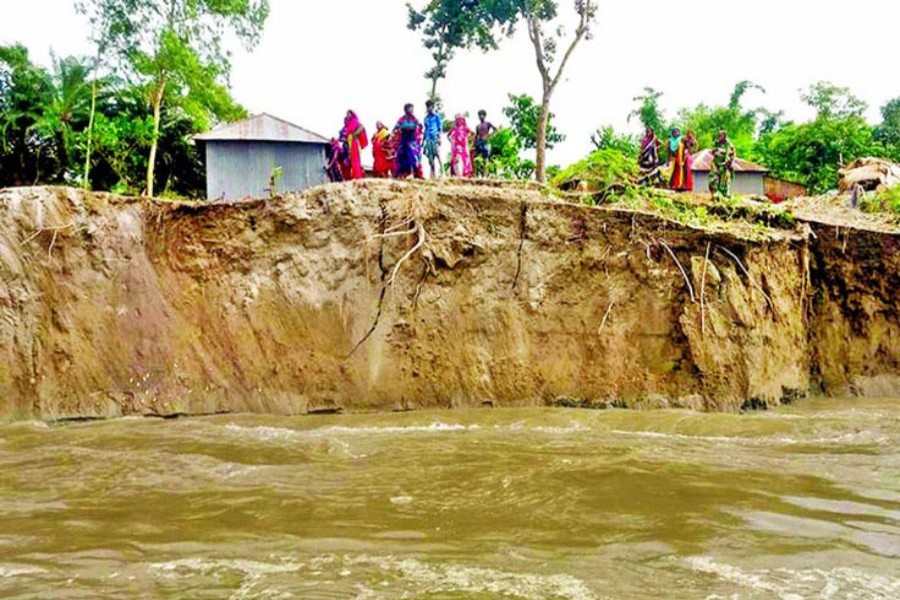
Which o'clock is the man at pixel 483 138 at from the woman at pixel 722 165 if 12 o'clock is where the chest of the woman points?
The man is roughly at 2 o'clock from the woman.

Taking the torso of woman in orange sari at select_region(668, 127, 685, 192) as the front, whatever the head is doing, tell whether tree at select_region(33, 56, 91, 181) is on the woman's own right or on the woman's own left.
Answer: on the woman's own right

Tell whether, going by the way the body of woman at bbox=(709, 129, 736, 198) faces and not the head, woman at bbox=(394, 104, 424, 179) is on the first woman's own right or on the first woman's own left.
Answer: on the first woman's own right

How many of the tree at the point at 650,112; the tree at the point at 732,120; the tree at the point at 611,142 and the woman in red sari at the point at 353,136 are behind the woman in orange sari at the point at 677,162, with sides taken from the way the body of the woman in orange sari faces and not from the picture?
3

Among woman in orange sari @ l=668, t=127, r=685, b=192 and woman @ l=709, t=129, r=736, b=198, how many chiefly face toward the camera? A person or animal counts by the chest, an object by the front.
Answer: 2

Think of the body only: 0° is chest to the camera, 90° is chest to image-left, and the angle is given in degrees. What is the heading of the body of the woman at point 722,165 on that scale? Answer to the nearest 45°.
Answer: approximately 0°

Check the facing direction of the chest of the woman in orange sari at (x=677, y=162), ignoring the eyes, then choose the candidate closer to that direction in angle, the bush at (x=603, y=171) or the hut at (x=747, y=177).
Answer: the bush

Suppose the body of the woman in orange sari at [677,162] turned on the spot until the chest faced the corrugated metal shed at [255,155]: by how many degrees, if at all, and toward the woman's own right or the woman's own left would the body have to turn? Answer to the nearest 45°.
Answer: approximately 90° to the woman's own right

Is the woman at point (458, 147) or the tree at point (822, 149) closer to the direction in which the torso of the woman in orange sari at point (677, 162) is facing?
the woman

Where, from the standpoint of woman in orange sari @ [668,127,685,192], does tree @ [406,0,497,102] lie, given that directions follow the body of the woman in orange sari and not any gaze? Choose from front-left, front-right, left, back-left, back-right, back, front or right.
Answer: back-right

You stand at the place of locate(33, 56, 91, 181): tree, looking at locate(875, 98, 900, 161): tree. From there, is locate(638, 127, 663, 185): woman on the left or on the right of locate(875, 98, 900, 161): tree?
right

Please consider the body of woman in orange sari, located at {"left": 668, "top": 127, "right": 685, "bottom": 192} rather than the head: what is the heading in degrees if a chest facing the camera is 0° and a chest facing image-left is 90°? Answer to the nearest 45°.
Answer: approximately 0°

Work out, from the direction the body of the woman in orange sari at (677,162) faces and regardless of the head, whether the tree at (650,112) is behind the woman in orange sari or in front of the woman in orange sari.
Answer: behind
